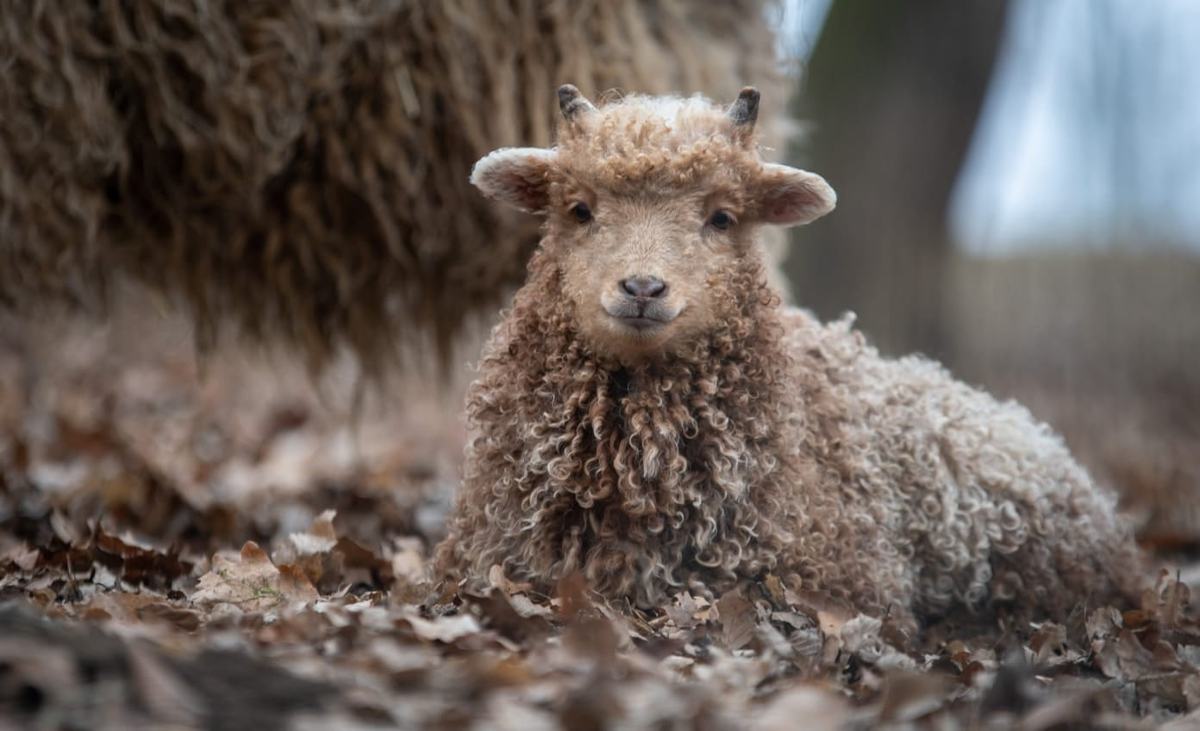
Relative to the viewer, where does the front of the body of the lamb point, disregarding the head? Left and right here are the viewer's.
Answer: facing the viewer and to the left of the viewer

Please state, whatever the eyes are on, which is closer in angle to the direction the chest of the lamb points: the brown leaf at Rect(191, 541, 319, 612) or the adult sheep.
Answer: the brown leaf

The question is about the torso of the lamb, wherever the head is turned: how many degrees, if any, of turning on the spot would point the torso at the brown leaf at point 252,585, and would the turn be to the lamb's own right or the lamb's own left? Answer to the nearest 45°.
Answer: approximately 45° to the lamb's own right

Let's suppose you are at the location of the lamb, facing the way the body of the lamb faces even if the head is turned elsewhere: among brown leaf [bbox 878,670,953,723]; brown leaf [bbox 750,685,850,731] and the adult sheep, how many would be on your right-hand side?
1

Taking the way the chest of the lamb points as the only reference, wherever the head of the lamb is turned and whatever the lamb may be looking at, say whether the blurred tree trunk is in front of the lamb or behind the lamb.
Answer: behind

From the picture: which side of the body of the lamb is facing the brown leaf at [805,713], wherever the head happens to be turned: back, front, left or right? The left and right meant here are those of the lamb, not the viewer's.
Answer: left

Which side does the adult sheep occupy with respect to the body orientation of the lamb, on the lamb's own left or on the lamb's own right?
on the lamb's own right

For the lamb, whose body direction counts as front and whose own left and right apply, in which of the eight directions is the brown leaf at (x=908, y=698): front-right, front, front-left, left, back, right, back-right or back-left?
left
